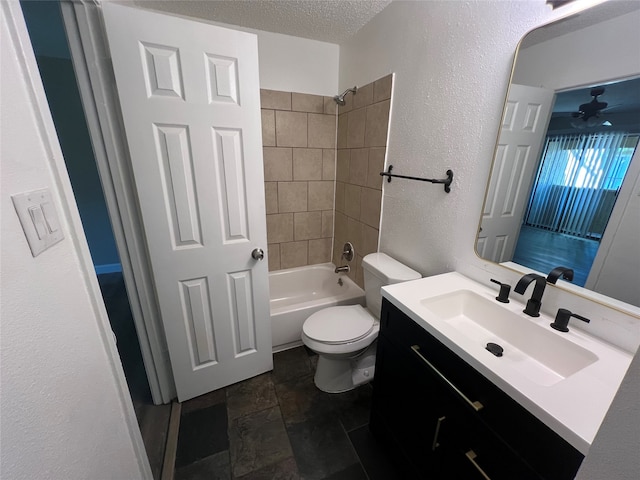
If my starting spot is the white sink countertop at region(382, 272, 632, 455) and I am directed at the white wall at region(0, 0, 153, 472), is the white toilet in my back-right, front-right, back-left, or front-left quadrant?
front-right

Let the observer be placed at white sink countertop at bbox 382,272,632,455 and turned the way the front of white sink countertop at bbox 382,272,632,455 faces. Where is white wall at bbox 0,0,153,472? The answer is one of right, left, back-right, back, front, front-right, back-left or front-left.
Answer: front

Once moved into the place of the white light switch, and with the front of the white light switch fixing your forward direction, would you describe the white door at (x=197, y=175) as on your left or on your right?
on your left

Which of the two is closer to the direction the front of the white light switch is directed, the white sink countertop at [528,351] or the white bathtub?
the white sink countertop

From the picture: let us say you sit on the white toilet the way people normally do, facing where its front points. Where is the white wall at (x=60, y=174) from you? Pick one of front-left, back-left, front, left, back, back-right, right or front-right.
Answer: front

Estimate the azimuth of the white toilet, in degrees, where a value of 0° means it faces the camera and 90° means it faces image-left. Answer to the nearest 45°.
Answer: approximately 45°

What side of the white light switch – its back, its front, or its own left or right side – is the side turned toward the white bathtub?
left

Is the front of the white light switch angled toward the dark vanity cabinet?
yes

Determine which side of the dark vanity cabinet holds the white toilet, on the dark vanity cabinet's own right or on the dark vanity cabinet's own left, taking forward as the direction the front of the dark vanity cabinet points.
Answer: on the dark vanity cabinet's own right

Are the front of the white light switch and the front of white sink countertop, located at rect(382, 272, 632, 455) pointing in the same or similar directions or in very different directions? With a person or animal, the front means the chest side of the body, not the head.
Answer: very different directions

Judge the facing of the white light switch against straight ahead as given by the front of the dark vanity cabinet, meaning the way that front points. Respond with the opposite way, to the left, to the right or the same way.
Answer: the opposite way

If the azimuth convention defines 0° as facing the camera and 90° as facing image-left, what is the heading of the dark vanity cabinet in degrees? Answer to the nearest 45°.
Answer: approximately 45°

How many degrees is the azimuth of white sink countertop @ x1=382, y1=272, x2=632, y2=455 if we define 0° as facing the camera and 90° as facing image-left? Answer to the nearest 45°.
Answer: approximately 45°

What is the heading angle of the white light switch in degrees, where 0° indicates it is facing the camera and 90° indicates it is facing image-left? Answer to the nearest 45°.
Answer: approximately 315°

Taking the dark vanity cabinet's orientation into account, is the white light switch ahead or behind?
ahead
